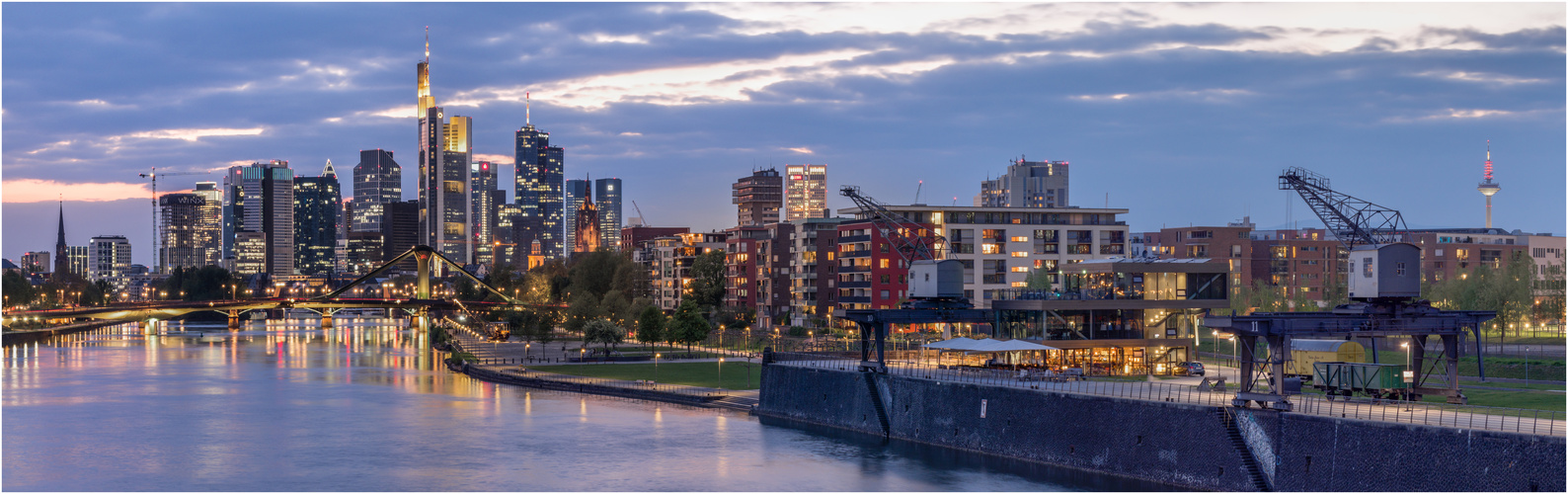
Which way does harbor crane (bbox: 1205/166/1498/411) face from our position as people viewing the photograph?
facing away from the viewer and to the left of the viewer
